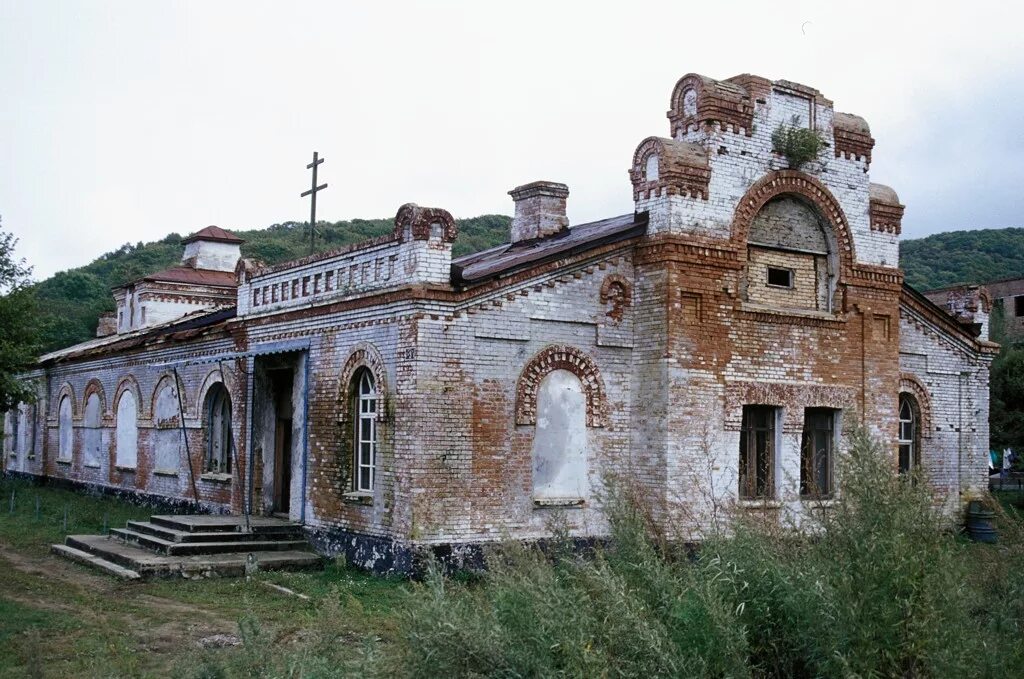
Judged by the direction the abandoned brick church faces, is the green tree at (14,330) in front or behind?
behind

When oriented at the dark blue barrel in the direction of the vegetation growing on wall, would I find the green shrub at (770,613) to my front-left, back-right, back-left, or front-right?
front-left

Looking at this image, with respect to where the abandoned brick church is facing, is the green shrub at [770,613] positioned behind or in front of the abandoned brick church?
in front

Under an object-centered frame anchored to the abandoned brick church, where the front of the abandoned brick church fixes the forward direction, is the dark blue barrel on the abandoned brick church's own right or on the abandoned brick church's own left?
on the abandoned brick church's own left

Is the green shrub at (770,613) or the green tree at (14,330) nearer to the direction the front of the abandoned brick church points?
the green shrub

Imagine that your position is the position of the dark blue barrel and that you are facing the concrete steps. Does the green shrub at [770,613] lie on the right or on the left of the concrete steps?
left

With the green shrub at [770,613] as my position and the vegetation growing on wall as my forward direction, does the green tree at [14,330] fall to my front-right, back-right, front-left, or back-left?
front-left
